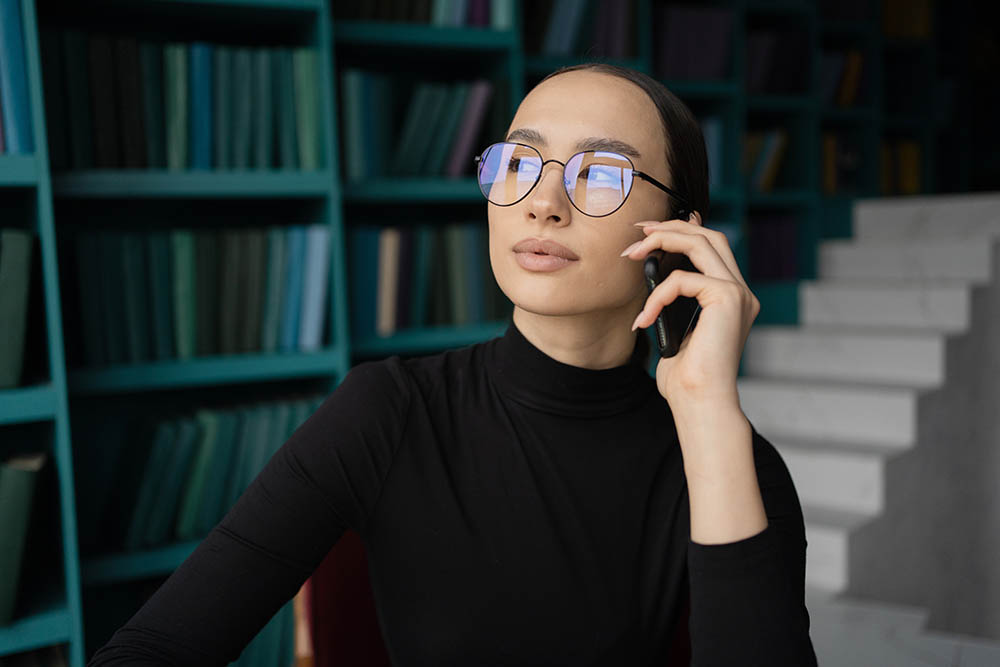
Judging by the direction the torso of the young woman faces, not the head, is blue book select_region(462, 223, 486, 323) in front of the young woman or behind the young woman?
behind

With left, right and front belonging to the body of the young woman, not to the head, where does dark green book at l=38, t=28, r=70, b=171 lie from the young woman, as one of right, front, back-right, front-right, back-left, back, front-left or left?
back-right

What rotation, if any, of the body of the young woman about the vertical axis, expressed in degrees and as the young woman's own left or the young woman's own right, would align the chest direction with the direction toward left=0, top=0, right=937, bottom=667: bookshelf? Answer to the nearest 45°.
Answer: approximately 135° to the young woman's own right

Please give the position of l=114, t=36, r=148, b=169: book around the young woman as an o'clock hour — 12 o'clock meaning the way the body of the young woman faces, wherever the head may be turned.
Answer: The book is roughly at 5 o'clock from the young woman.

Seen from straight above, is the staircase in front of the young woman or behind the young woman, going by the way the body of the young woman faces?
behind

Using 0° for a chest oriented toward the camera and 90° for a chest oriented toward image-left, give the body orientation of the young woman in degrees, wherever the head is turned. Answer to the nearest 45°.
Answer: approximately 0°

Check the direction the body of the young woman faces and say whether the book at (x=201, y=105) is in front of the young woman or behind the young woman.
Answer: behind
